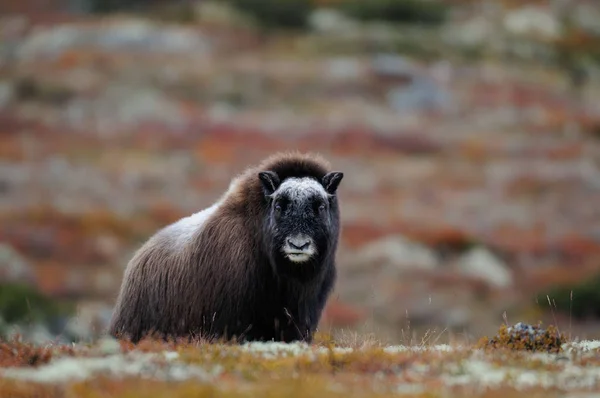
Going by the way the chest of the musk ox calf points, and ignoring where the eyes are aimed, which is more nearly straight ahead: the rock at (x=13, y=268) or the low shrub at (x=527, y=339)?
the low shrub

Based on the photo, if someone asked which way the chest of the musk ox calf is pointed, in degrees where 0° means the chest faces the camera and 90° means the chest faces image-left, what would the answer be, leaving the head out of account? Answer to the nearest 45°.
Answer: approximately 315°

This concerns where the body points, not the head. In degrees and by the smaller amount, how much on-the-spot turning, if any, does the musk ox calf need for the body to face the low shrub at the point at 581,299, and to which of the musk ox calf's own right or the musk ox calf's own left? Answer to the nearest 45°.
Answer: approximately 90° to the musk ox calf's own left

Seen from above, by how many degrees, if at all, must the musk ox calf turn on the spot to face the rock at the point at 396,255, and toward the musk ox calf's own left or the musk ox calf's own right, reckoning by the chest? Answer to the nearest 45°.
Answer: approximately 135° to the musk ox calf's own left

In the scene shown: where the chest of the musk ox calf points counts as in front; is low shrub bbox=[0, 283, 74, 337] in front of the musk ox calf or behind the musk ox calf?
behind

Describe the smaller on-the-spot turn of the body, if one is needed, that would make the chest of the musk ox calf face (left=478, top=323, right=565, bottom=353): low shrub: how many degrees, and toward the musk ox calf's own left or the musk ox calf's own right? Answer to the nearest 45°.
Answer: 0° — it already faces it

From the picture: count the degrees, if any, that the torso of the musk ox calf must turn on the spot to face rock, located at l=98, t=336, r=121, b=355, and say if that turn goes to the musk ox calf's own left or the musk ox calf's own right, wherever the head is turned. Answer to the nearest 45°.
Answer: approximately 90° to the musk ox calf's own right

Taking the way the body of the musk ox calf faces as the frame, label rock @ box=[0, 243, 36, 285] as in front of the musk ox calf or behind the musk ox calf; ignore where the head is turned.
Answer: behind
